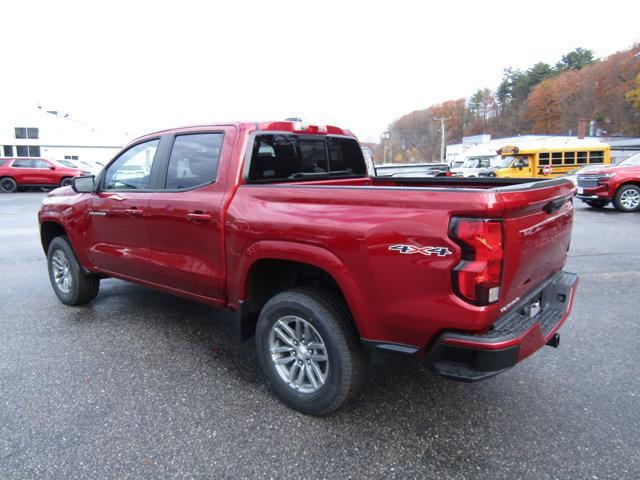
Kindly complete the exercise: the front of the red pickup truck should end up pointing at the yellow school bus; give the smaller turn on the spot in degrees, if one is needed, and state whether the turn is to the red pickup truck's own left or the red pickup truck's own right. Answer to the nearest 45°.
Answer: approximately 90° to the red pickup truck's own right

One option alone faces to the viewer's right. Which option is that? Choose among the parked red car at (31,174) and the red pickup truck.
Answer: the parked red car

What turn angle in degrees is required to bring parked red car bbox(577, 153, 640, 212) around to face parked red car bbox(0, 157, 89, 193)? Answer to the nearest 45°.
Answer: approximately 45° to its right

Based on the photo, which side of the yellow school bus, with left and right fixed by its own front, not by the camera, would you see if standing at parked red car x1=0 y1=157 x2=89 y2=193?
front

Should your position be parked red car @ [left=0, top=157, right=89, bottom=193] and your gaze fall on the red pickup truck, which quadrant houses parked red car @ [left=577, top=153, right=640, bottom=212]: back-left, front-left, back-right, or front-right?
front-left

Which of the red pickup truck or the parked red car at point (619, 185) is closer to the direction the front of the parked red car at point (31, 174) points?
the parked red car

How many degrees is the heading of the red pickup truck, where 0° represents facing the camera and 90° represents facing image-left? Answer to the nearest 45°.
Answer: approximately 135°

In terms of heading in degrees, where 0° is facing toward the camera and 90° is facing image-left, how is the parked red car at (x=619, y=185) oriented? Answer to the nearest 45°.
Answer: approximately 45°

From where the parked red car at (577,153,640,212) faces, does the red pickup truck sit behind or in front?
in front

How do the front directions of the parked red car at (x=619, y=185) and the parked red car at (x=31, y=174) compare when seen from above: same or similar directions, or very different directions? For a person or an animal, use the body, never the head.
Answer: very different directions

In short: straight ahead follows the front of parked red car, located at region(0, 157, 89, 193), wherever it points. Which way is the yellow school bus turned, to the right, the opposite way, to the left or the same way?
the opposite way

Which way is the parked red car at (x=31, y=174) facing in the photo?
to the viewer's right

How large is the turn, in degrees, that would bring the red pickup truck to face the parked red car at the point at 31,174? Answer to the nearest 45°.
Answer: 0° — it already faces it

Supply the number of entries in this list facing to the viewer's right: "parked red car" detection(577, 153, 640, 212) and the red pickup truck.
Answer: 0
